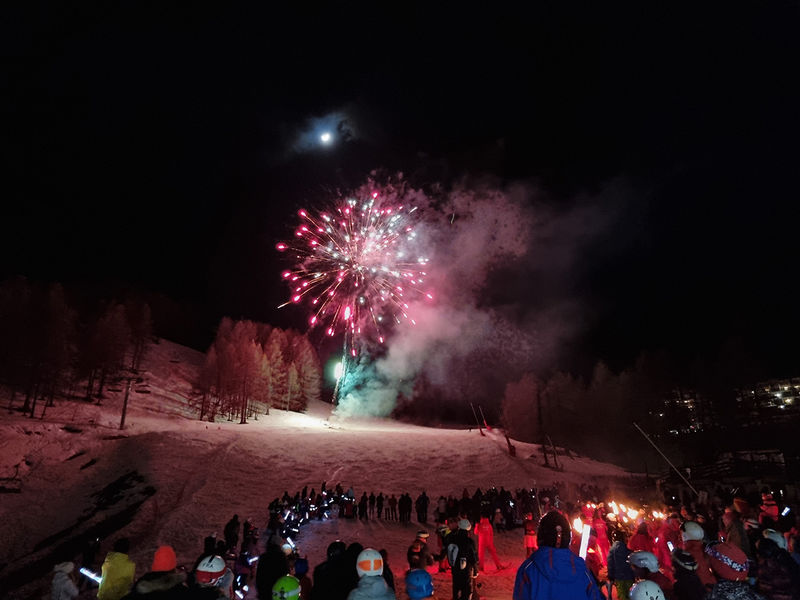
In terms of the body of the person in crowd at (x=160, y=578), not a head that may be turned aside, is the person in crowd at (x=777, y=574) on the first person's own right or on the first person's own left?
on the first person's own right

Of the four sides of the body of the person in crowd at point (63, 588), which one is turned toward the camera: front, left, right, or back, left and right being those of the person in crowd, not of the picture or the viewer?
back

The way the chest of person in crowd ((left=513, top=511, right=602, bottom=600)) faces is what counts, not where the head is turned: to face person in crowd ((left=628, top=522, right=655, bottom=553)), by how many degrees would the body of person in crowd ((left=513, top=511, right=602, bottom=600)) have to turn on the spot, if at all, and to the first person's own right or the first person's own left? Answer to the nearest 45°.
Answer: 0° — they already face them

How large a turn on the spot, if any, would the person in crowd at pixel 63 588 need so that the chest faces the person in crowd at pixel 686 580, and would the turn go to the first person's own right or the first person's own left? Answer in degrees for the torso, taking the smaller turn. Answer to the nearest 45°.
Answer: approximately 135° to the first person's own right

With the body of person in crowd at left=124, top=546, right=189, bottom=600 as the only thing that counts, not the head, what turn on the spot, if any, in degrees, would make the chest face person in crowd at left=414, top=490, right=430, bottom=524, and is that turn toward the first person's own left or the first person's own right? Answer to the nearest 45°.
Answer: approximately 45° to the first person's own right

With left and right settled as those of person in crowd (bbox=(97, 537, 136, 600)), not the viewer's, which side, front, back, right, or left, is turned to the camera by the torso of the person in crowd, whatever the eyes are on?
back

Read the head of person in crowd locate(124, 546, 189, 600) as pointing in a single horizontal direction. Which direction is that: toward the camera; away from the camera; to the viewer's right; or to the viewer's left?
away from the camera

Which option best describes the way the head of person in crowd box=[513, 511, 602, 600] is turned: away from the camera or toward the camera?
away from the camera

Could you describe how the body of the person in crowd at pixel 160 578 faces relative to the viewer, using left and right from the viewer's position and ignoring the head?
facing away from the viewer

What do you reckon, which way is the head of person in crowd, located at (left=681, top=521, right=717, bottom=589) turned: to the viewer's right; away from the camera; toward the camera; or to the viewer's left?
away from the camera

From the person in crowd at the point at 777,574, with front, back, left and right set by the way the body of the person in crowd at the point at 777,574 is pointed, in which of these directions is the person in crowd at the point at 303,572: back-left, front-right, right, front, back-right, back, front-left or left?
front-left

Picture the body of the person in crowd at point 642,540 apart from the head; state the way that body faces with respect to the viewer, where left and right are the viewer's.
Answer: facing away from the viewer

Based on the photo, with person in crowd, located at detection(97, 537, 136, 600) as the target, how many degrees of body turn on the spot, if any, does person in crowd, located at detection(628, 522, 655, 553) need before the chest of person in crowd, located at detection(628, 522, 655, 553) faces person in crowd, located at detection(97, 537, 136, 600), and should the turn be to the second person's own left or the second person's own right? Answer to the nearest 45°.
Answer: approximately 135° to the second person's own left

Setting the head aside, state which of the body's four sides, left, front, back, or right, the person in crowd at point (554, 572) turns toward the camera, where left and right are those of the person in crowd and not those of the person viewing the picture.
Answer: back

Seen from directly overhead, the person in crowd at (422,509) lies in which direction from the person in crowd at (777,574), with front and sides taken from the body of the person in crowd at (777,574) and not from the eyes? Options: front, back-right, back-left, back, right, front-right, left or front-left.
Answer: front

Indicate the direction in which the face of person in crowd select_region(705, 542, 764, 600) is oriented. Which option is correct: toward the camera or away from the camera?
away from the camera
